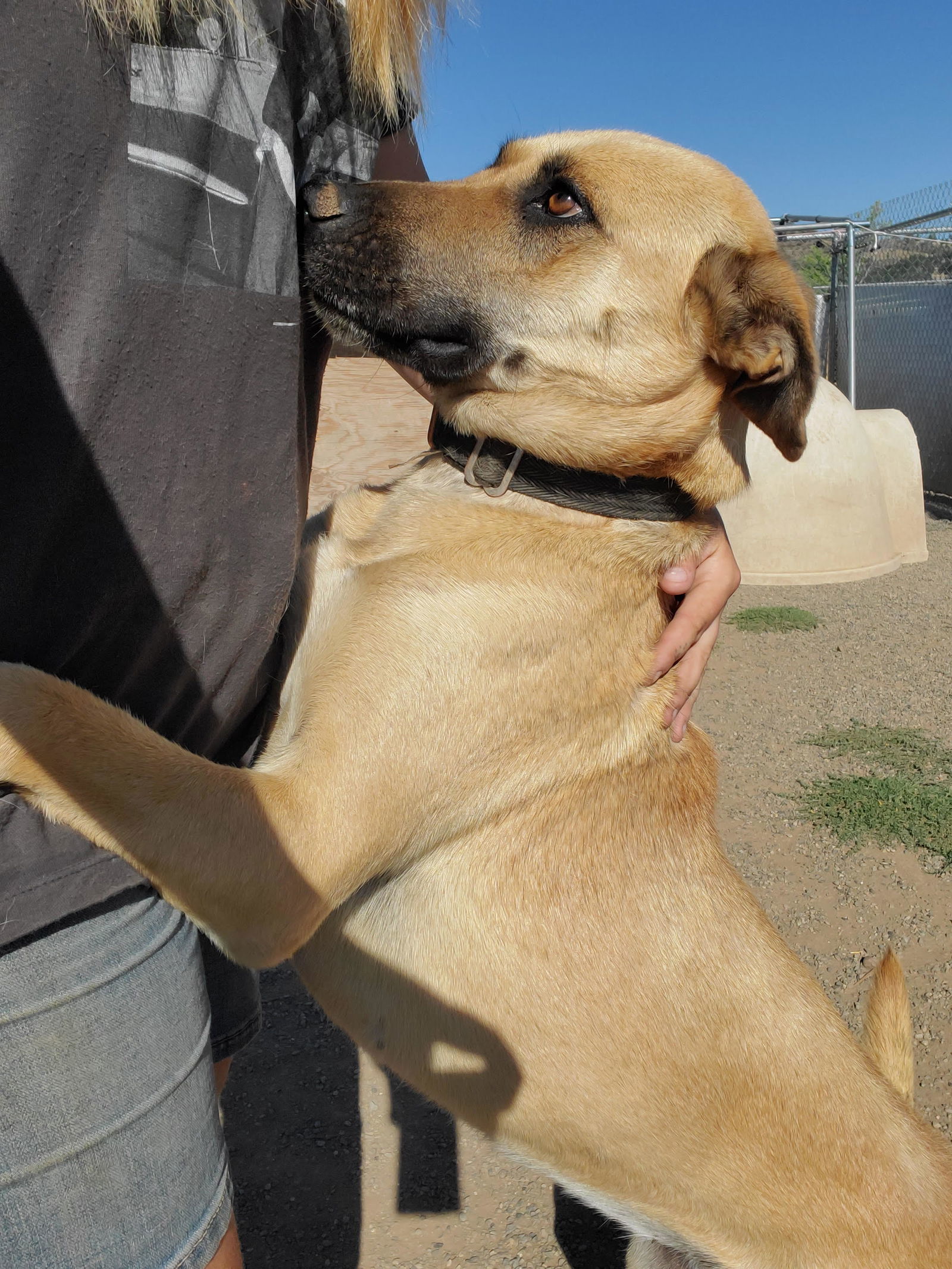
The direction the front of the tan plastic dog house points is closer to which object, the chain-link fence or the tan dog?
the chain-link fence

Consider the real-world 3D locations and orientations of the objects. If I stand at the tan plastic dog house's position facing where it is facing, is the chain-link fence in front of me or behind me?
in front

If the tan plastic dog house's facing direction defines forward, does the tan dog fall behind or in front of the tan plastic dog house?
behind

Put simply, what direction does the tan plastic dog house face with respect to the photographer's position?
facing away from the viewer and to the right of the viewer
